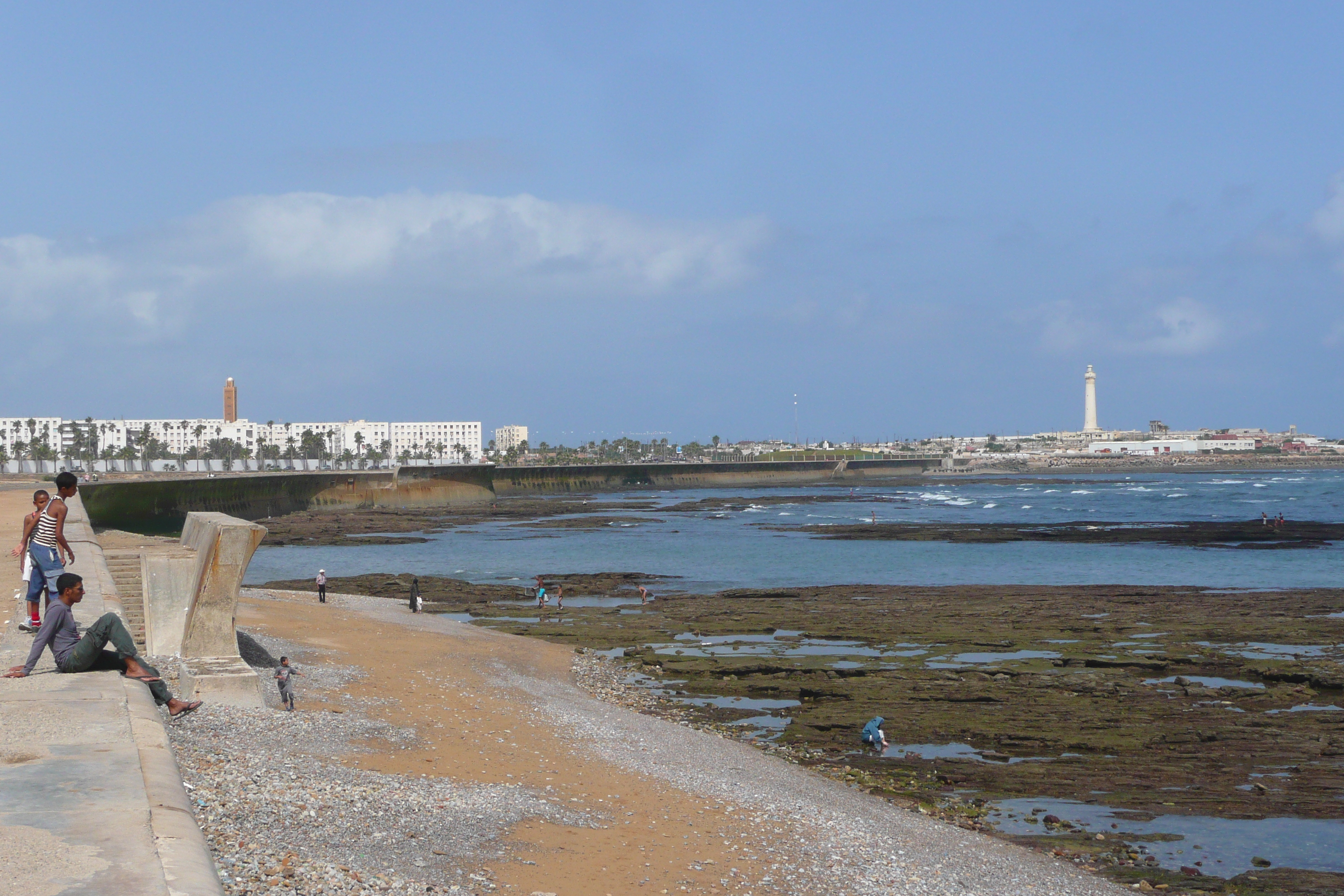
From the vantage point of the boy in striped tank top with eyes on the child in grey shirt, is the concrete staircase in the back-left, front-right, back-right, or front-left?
front-left

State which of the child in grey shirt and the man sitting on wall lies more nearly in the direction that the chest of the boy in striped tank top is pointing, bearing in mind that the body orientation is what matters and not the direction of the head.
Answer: the child in grey shirt

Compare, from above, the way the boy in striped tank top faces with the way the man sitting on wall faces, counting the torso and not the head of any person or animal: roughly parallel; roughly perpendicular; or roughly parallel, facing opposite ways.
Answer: roughly parallel

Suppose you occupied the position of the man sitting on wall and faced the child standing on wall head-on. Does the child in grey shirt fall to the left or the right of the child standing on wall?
right

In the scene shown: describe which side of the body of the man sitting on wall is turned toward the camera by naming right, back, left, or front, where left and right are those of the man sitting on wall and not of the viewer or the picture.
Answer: right

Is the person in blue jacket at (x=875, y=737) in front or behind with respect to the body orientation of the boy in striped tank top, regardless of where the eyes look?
in front

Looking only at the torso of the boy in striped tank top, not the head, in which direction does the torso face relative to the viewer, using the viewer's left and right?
facing to the right of the viewer

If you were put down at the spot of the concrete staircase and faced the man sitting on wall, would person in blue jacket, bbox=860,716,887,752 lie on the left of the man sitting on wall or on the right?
left

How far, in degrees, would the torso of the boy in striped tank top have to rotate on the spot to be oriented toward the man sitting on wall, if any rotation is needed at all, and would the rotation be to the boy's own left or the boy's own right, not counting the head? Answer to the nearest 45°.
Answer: approximately 90° to the boy's own right

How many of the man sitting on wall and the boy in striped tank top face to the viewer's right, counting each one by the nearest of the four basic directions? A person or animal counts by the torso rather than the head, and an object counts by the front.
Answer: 2

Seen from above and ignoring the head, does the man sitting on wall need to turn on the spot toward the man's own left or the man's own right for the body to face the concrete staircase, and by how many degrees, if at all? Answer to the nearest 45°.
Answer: approximately 90° to the man's own left

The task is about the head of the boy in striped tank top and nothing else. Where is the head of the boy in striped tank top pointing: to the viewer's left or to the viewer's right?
to the viewer's right

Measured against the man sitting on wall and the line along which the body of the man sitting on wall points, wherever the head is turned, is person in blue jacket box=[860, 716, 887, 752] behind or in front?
in front
